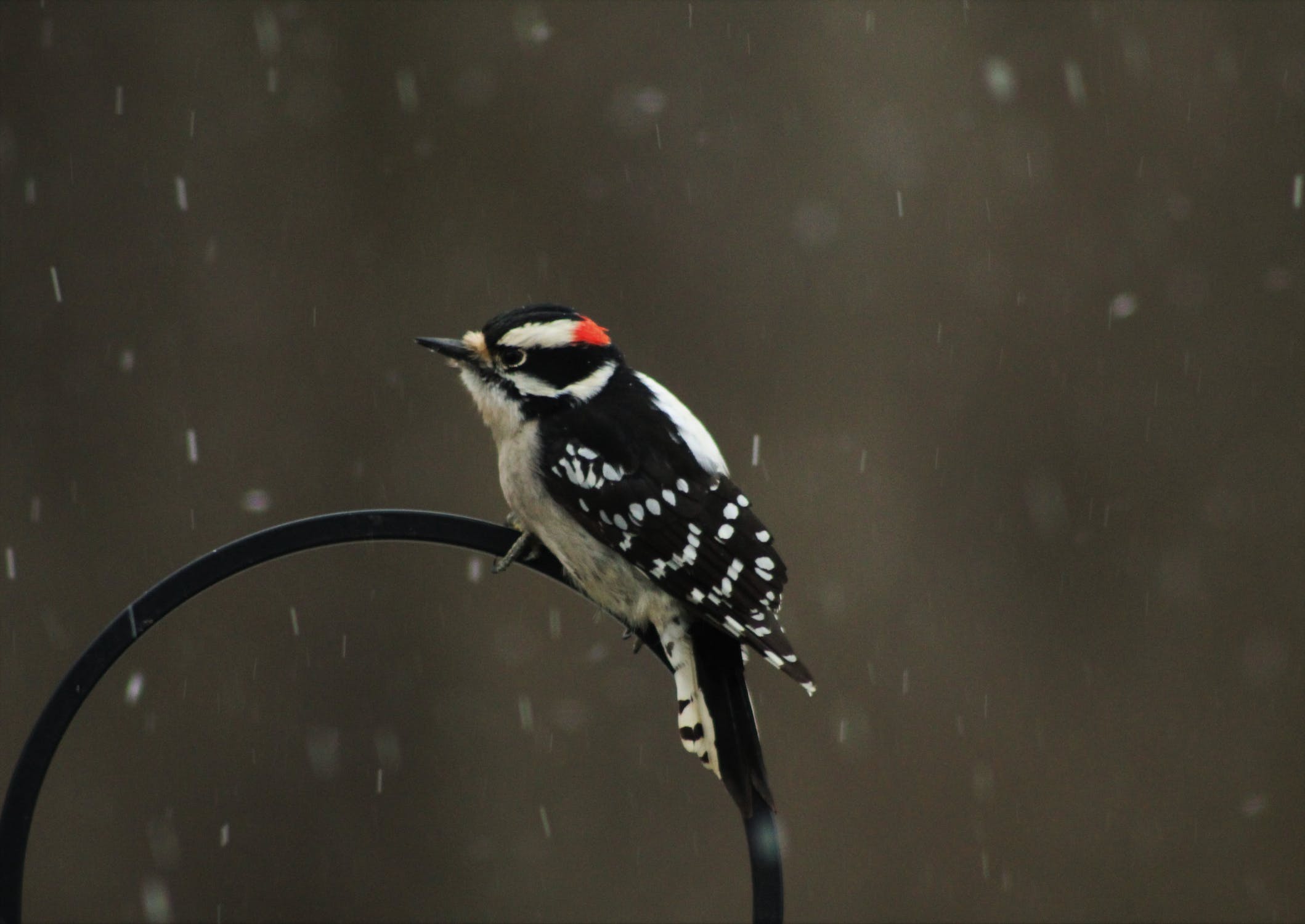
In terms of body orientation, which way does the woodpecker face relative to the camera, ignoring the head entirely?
to the viewer's left
